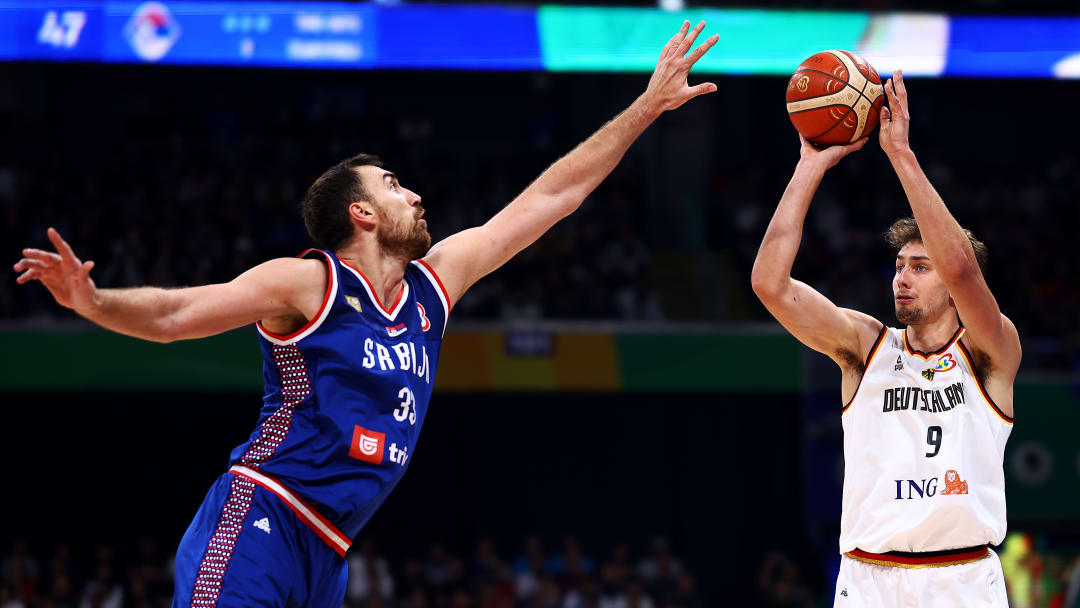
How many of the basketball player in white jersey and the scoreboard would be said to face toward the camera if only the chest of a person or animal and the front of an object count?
2

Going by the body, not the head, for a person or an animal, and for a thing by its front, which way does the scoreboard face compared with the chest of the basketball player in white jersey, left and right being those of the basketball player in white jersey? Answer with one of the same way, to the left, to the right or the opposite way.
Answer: the same way

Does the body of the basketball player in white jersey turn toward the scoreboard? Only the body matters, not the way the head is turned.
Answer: no

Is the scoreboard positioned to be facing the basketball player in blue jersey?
yes

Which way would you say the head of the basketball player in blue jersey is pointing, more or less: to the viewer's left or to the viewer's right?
to the viewer's right

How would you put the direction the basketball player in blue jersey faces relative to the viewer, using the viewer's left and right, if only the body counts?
facing the viewer and to the right of the viewer

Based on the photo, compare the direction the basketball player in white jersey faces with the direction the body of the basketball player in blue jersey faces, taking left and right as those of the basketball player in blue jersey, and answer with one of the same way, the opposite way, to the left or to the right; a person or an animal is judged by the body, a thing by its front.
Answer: to the right

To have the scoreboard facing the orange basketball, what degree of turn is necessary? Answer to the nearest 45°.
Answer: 0° — it already faces it

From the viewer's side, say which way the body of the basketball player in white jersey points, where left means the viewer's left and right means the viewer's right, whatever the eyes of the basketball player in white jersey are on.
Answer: facing the viewer

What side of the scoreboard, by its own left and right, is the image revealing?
front

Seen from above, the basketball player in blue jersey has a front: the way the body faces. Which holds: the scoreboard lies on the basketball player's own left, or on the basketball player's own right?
on the basketball player's own left

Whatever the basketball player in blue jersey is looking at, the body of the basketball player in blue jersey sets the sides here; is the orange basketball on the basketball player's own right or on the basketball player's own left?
on the basketball player's own left

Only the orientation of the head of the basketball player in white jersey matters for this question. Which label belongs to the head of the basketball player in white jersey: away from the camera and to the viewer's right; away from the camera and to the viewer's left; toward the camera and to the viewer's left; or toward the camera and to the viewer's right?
toward the camera and to the viewer's left

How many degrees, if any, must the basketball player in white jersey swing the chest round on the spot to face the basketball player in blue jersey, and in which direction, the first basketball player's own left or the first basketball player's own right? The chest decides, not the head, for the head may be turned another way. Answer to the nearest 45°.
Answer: approximately 45° to the first basketball player's own right
